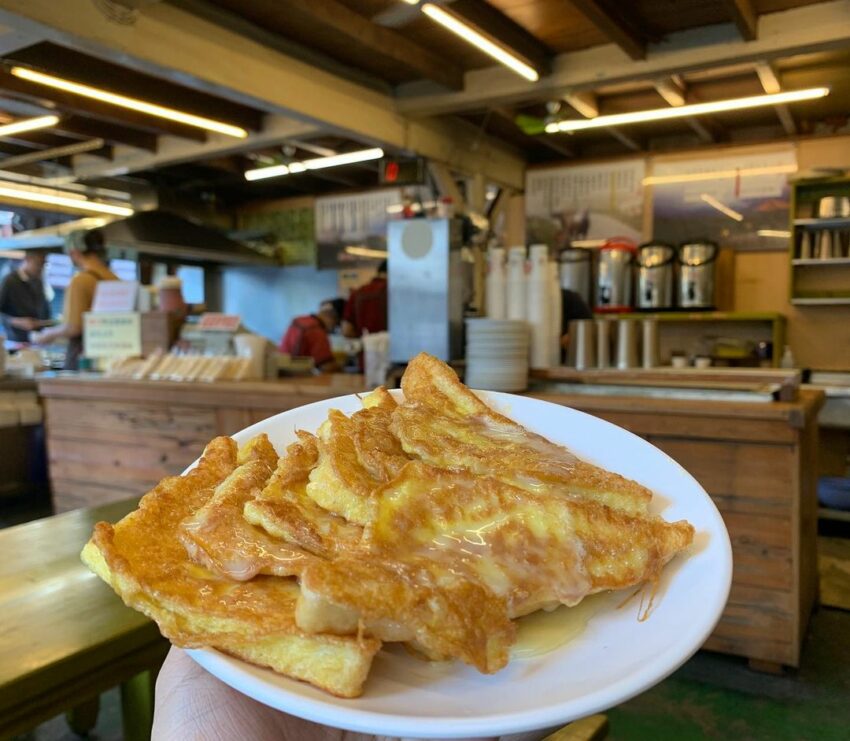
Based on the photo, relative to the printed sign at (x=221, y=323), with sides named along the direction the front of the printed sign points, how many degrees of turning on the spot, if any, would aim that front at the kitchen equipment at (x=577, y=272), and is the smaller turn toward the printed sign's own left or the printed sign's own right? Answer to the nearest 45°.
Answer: approximately 135° to the printed sign's own left

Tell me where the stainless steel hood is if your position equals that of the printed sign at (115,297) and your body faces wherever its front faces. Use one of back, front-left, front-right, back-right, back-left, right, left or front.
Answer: back

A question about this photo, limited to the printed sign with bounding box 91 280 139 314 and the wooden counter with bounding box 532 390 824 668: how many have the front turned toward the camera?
2

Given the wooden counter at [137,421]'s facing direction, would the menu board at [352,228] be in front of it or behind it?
behind

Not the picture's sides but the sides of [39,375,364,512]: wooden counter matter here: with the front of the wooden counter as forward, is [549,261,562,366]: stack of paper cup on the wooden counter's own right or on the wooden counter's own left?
on the wooden counter's own left

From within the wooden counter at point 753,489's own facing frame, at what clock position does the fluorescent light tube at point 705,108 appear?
The fluorescent light tube is roughly at 6 o'clock from the wooden counter.

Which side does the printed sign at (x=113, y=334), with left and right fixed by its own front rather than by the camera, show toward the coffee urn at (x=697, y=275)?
left

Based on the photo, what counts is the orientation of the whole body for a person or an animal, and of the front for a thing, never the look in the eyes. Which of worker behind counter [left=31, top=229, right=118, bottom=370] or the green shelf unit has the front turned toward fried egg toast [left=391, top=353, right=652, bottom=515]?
the green shelf unit

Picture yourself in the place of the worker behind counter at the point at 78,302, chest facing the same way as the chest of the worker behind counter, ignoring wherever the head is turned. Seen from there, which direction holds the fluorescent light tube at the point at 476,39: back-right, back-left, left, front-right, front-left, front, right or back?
back-left

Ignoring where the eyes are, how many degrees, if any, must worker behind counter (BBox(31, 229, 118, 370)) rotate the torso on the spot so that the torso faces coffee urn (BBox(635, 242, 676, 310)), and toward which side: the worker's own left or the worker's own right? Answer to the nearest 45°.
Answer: approximately 180°

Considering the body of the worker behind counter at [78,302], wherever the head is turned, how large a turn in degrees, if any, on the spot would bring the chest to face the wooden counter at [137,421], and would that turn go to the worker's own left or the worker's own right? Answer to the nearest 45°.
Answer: approximately 90° to the worker's own left

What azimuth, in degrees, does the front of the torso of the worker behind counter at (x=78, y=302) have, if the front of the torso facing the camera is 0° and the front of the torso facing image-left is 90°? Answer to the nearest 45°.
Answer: approximately 90°
